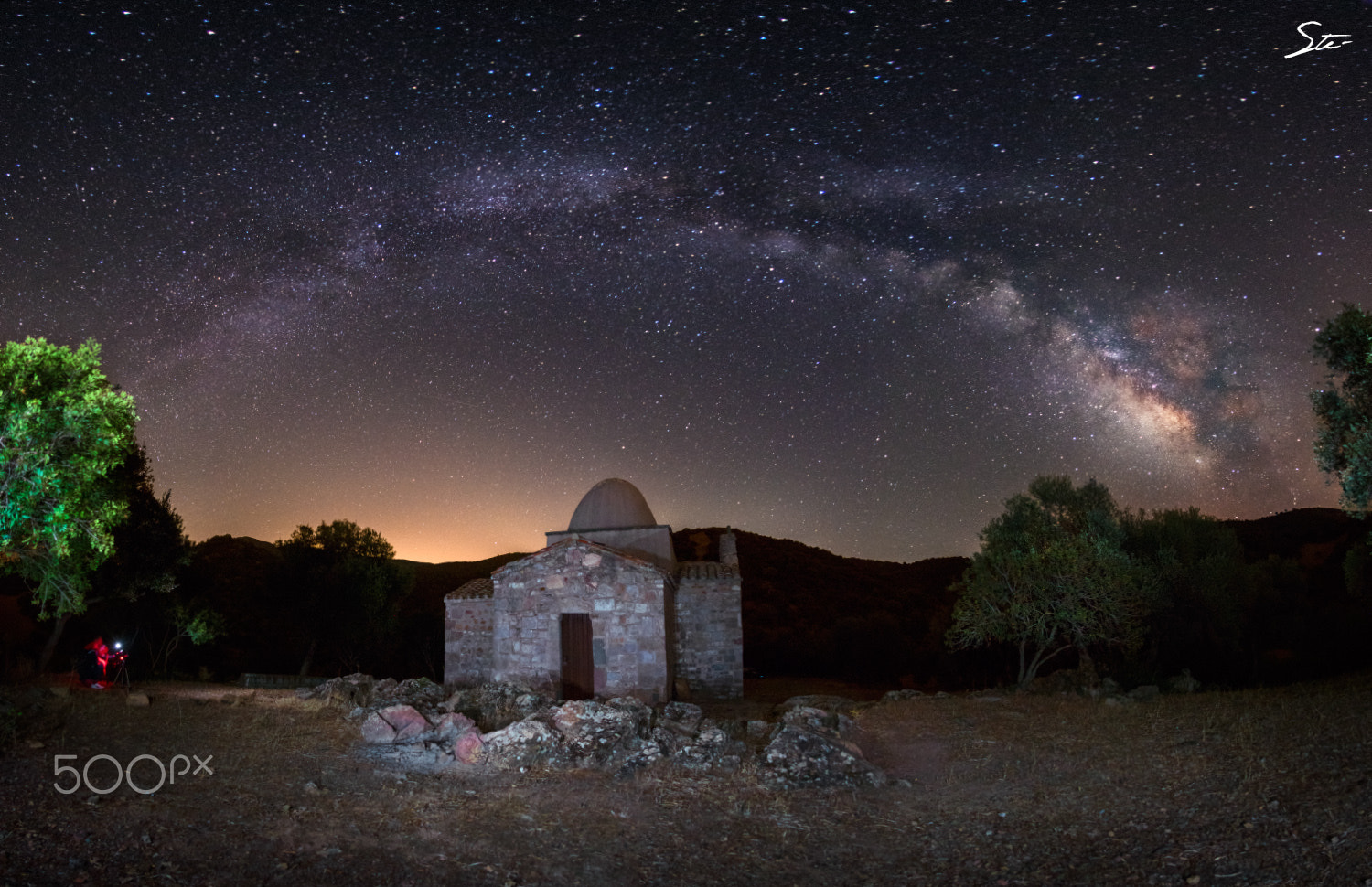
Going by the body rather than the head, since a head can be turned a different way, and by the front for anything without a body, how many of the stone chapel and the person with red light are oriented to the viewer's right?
1

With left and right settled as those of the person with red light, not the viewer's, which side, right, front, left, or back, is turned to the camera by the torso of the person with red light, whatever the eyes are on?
right

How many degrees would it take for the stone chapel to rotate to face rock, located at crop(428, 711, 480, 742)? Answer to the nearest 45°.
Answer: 0° — it already faces it

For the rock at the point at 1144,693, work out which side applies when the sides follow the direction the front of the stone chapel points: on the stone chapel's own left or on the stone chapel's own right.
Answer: on the stone chapel's own left

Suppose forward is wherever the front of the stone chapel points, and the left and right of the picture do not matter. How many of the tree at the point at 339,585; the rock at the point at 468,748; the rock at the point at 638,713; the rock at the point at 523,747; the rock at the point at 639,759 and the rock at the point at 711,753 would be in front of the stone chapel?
5

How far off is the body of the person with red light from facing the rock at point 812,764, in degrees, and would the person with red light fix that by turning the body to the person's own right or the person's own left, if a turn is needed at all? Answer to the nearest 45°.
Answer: approximately 45° to the person's own right

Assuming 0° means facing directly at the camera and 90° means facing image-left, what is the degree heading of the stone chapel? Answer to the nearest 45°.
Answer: approximately 0°

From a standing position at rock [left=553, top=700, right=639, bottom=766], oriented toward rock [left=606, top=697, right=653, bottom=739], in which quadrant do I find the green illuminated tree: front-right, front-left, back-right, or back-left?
back-left

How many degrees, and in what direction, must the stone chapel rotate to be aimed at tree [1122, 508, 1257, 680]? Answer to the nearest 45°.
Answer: approximately 90° to its left

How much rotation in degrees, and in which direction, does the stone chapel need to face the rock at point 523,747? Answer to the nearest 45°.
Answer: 0° — it already faces it
